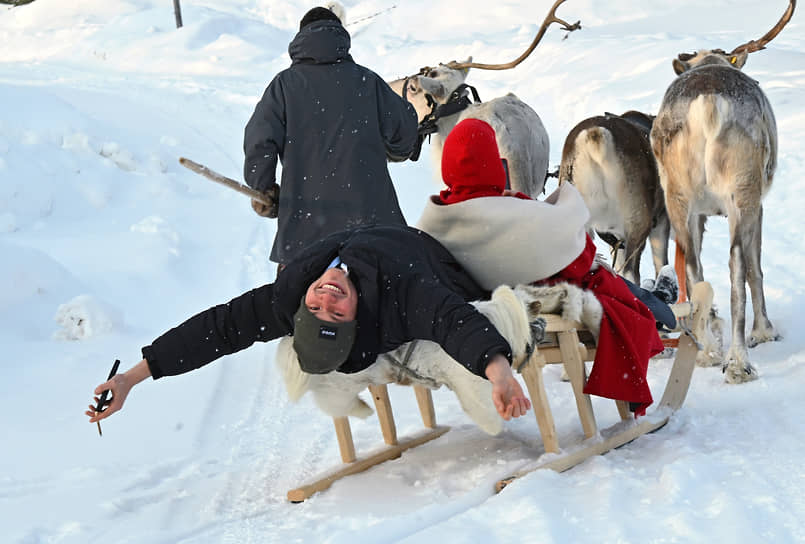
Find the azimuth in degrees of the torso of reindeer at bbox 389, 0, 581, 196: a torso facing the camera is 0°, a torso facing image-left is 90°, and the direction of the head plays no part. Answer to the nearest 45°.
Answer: approximately 90°

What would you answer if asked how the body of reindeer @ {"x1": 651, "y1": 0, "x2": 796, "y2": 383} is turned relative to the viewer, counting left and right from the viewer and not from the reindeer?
facing away from the viewer

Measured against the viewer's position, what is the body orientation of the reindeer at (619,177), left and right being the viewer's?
facing away from the viewer and to the right of the viewer

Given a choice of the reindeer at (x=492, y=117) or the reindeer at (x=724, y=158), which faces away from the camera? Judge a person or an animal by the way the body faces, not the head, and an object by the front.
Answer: the reindeer at (x=724, y=158)

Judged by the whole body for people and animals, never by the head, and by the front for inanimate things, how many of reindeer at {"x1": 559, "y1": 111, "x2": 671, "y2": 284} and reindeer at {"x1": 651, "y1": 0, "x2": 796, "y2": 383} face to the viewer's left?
0

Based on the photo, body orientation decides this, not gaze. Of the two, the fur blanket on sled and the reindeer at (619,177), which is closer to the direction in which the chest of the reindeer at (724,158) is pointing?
the reindeer

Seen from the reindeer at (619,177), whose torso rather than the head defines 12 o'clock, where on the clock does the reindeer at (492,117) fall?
the reindeer at (492,117) is roughly at 8 o'clock from the reindeer at (619,177).
